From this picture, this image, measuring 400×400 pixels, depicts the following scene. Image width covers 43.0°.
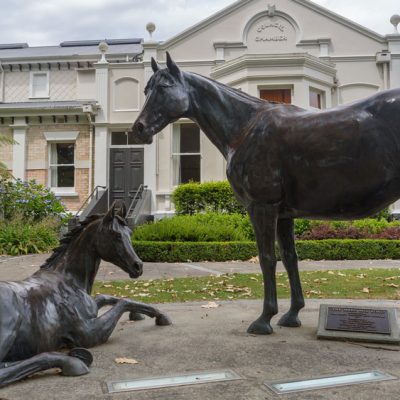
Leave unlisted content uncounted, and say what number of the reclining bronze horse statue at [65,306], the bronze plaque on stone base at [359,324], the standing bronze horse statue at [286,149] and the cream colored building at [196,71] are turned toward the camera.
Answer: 2

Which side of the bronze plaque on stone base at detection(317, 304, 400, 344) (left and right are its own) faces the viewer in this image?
front

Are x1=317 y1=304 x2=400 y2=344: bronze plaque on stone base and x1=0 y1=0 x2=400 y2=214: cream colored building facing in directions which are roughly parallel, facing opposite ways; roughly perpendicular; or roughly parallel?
roughly parallel

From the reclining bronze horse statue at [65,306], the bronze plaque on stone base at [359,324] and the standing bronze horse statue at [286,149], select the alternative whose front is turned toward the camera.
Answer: the bronze plaque on stone base

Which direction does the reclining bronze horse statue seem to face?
to the viewer's right

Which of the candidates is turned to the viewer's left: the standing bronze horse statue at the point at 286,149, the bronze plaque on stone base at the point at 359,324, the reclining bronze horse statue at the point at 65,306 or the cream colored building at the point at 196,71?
the standing bronze horse statue

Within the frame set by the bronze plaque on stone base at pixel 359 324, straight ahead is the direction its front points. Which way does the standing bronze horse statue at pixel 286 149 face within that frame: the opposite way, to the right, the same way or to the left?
to the right

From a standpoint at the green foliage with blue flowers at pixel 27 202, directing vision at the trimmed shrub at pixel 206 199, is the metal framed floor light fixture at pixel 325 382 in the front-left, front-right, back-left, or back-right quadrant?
front-right

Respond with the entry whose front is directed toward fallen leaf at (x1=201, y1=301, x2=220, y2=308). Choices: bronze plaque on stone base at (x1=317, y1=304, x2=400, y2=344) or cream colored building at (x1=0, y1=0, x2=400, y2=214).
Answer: the cream colored building

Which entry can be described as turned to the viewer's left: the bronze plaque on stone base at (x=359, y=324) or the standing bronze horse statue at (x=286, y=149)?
the standing bronze horse statue

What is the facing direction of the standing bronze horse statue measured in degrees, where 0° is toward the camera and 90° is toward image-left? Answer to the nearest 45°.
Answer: approximately 90°

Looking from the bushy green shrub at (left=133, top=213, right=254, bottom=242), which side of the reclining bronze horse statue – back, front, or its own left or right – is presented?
left
